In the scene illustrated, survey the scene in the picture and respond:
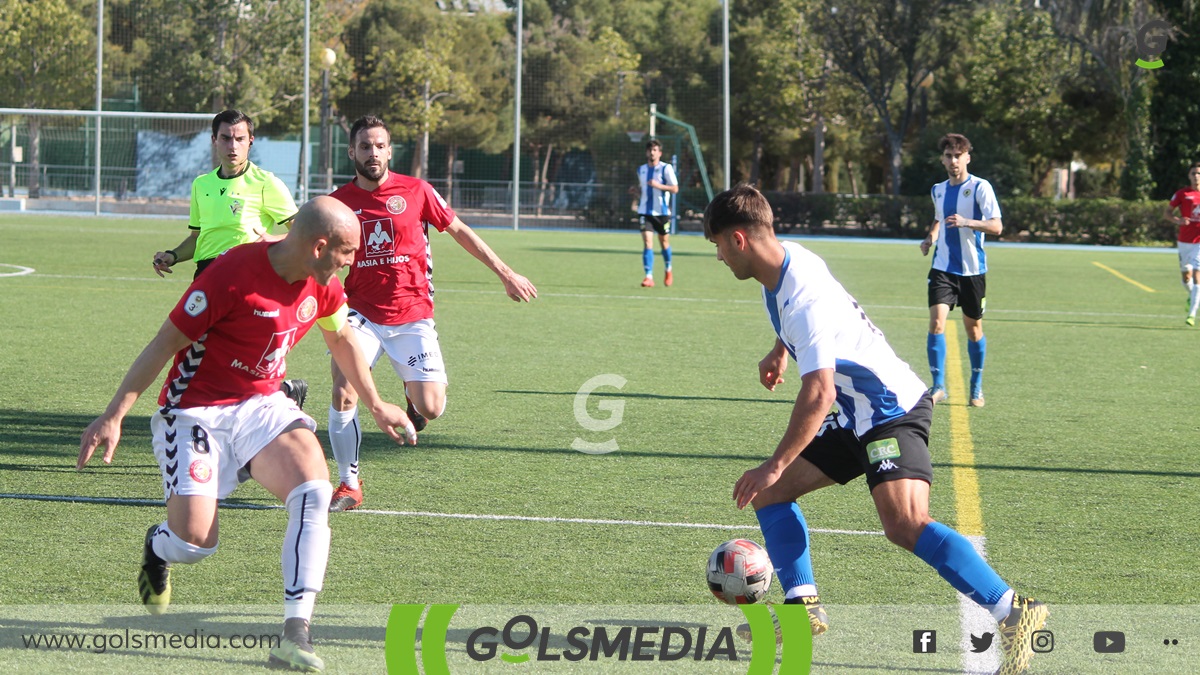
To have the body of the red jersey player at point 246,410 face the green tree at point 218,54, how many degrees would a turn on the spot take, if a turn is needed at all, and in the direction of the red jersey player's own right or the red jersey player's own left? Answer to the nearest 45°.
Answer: approximately 135° to the red jersey player's own left

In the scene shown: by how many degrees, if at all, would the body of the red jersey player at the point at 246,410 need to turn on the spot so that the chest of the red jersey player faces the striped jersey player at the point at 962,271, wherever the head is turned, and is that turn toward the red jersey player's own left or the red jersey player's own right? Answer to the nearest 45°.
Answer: approximately 90° to the red jersey player's own left

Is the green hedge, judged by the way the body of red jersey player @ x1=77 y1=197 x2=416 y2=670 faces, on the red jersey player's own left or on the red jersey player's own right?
on the red jersey player's own left

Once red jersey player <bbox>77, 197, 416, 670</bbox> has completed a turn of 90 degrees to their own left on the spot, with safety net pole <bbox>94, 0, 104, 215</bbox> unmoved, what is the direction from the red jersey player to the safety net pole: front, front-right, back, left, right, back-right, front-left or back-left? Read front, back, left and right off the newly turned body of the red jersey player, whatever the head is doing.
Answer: front-left

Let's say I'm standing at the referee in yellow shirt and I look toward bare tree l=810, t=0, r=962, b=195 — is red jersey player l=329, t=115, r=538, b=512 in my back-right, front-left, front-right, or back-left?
back-right

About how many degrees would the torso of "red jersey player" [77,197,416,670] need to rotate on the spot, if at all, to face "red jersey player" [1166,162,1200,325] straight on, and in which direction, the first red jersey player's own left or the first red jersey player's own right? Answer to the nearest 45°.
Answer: approximately 90° to the first red jersey player's own left

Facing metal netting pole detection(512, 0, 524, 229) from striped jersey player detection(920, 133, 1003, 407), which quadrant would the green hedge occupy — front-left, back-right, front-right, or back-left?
front-right

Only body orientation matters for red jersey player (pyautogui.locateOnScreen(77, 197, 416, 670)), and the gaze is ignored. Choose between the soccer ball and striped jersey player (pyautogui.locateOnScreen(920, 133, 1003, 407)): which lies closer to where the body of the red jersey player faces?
the soccer ball

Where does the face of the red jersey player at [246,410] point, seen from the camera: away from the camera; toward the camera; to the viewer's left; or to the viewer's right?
to the viewer's right

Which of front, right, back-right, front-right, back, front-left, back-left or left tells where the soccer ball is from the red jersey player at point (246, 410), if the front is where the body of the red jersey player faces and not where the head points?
front-left

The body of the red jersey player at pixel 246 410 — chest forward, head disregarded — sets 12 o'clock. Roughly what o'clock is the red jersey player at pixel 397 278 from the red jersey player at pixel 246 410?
the red jersey player at pixel 397 278 is roughly at 8 o'clock from the red jersey player at pixel 246 410.

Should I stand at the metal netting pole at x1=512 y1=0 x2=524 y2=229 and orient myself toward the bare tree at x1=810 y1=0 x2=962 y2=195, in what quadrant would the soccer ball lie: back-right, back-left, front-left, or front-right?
back-right

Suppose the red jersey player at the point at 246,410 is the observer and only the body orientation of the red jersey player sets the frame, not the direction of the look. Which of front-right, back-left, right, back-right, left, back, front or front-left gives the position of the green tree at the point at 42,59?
back-left

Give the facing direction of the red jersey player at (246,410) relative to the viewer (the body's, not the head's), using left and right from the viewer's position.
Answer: facing the viewer and to the right of the viewer

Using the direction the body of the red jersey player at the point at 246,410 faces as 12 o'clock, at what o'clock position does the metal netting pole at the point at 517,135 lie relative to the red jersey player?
The metal netting pole is roughly at 8 o'clock from the red jersey player.
